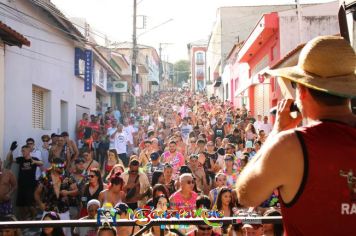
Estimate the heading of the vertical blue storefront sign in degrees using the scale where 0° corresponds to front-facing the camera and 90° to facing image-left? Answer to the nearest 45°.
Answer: approximately 0°

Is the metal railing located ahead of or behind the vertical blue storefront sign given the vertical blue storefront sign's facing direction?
ahead

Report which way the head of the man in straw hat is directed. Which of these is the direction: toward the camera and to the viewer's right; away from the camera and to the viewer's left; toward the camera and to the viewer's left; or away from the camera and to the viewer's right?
away from the camera and to the viewer's left

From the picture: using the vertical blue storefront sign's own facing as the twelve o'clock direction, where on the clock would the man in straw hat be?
The man in straw hat is roughly at 12 o'clock from the vertical blue storefront sign.

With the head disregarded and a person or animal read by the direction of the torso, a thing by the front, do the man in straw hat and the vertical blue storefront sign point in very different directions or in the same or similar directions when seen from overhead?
very different directions

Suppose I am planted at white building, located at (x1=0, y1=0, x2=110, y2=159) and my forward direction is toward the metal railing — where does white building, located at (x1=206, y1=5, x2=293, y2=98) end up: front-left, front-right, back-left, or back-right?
back-left

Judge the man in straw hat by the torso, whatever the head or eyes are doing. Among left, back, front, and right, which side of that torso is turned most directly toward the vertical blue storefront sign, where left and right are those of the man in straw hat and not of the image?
front

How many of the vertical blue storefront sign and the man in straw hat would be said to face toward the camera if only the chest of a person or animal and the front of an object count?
1

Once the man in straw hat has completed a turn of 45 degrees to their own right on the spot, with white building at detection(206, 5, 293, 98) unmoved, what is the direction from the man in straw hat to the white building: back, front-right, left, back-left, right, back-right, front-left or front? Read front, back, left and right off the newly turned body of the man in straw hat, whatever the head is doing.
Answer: front

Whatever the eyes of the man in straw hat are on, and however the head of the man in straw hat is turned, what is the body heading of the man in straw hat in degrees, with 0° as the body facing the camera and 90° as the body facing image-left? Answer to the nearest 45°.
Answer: approximately 135°
